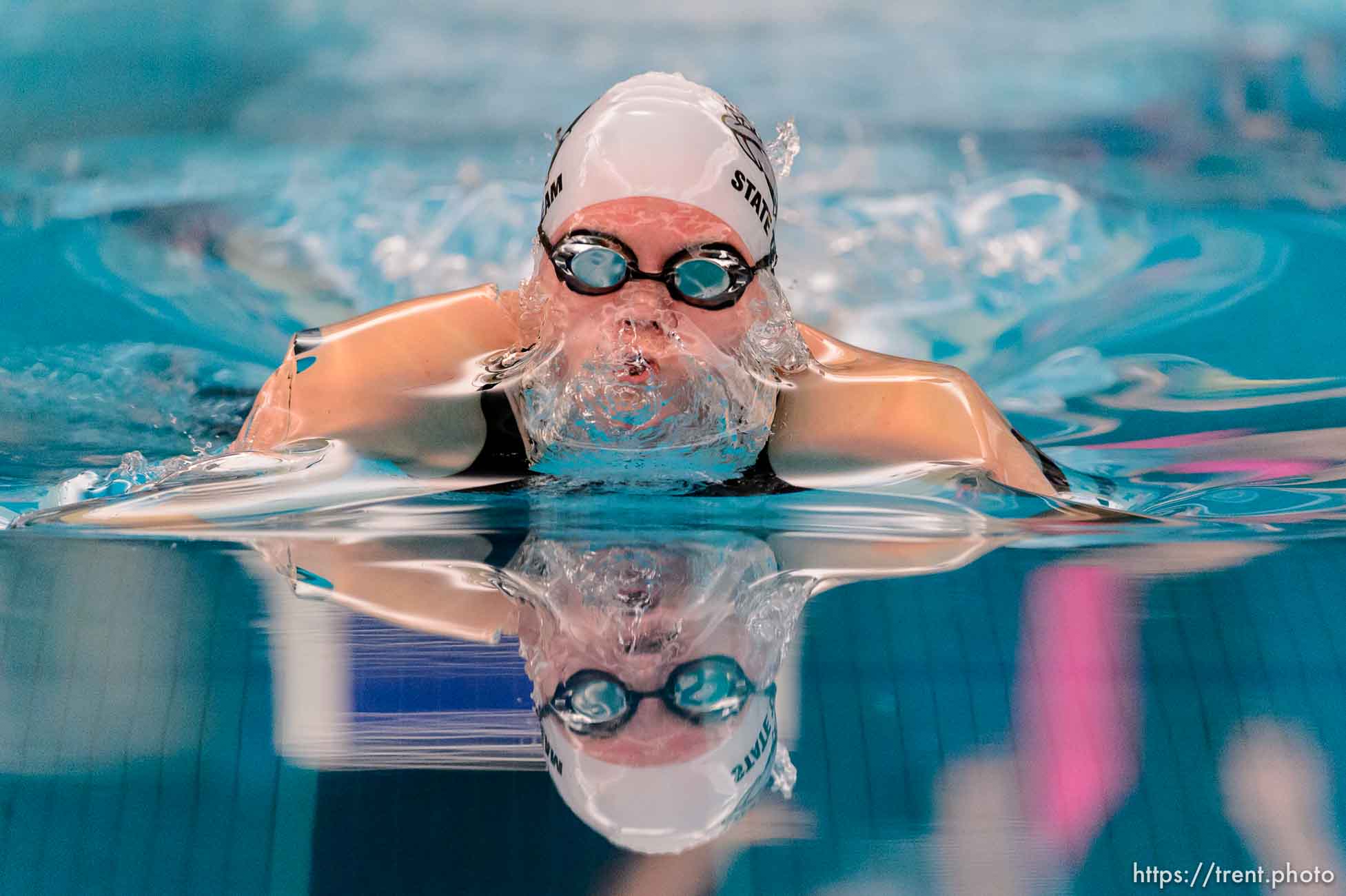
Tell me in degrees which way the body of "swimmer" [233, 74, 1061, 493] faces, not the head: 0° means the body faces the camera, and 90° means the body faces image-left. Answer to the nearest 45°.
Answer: approximately 0°
